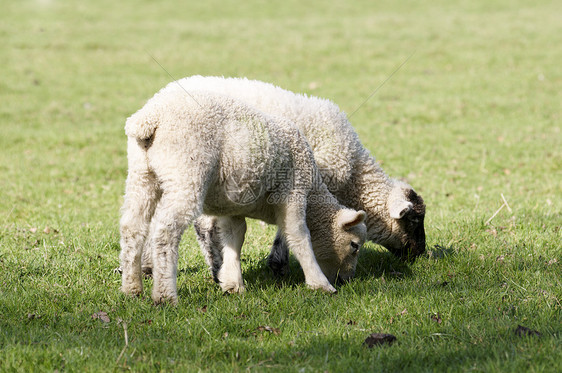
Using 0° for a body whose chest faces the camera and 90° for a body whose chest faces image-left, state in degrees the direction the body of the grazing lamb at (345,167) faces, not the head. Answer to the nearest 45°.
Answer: approximately 270°
